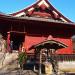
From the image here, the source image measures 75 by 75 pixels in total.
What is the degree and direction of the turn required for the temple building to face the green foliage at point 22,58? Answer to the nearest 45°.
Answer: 0° — it already faces it

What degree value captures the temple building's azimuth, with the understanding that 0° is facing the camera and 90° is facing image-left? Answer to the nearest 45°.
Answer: approximately 0°
